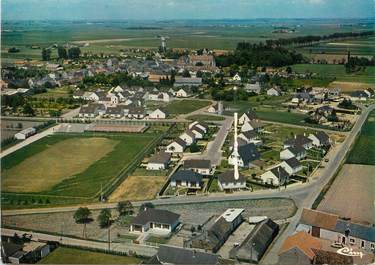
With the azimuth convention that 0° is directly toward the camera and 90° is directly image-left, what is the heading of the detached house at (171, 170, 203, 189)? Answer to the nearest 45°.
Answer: approximately 0°

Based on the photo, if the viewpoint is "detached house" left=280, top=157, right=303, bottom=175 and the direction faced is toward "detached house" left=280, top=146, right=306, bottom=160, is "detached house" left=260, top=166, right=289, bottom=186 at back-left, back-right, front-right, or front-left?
back-left

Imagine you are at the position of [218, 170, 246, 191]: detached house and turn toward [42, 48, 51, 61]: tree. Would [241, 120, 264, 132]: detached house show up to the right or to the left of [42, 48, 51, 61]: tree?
right

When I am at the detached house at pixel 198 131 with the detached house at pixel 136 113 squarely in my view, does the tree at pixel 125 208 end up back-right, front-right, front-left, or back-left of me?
back-left

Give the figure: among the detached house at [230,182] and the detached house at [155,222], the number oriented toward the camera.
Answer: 2

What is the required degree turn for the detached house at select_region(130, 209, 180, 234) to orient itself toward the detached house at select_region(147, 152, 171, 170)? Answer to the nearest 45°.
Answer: approximately 180°

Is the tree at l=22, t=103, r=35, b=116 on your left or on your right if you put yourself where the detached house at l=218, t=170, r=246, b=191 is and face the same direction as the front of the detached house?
on your right

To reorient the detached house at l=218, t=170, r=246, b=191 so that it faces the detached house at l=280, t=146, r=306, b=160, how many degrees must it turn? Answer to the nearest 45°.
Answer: approximately 135° to its left

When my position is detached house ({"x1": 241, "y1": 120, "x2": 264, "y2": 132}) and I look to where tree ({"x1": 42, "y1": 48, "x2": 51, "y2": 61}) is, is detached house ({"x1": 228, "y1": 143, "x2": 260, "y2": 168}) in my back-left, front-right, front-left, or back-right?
back-left

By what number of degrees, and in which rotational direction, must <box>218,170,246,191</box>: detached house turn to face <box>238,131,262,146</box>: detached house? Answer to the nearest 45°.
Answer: approximately 180°

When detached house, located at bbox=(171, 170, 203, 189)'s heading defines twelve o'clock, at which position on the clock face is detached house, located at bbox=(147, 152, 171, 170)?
detached house, located at bbox=(147, 152, 171, 170) is roughly at 5 o'clock from detached house, located at bbox=(171, 170, 203, 189).

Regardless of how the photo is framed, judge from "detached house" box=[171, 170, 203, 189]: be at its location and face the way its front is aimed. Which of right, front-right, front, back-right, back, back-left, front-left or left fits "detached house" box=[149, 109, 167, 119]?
back

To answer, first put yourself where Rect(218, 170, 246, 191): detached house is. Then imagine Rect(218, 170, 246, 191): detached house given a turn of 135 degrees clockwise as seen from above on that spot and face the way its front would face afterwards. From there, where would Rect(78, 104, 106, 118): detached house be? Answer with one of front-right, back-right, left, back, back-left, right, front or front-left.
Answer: front

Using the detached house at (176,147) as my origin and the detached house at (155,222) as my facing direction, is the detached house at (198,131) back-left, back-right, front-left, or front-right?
back-left

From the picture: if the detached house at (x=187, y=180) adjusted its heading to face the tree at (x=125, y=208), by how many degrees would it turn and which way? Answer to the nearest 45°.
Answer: approximately 45° to its right
